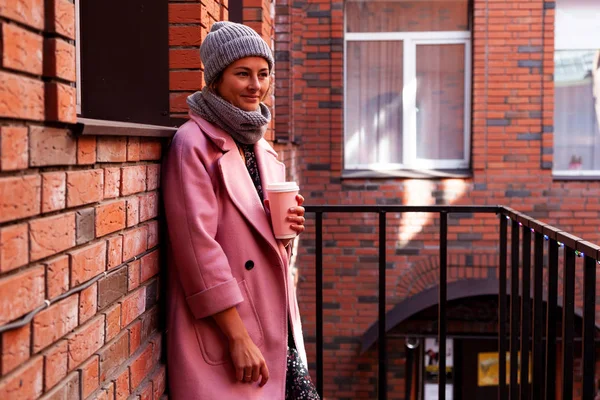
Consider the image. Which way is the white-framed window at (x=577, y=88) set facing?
toward the camera

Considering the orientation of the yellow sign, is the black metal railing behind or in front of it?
in front

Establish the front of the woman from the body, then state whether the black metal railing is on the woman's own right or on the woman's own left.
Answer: on the woman's own left

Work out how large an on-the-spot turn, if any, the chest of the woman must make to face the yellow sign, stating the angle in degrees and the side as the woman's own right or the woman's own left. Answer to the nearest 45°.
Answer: approximately 90° to the woman's own left

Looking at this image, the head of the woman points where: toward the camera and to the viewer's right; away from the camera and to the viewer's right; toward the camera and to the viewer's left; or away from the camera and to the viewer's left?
toward the camera and to the viewer's right

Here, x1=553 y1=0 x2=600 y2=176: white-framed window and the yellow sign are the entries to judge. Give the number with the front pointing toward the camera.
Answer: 2

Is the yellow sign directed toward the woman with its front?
yes

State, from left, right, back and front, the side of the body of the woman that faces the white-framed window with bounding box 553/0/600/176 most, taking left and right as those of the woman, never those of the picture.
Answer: left

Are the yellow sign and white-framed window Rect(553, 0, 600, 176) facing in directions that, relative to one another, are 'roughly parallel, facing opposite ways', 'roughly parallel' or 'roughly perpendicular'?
roughly parallel

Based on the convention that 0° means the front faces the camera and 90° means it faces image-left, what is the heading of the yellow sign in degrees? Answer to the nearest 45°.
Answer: approximately 0°
